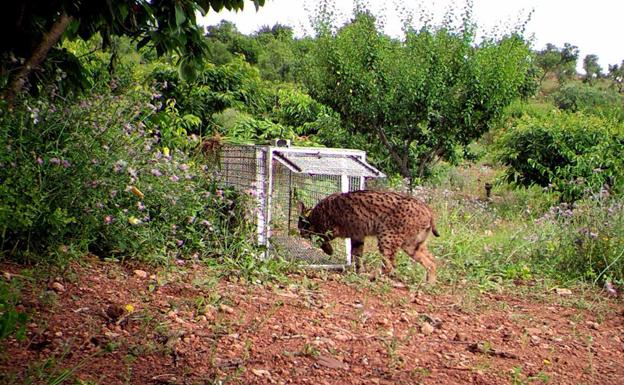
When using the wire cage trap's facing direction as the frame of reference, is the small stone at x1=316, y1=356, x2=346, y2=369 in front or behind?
in front

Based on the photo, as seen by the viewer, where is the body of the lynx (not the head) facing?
to the viewer's left

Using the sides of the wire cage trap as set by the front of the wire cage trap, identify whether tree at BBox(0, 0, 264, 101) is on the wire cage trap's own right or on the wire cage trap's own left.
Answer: on the wire cage trap's own right

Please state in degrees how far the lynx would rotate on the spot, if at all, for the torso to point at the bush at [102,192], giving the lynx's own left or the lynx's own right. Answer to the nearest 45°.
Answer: approximately 45° to the lynx's own left

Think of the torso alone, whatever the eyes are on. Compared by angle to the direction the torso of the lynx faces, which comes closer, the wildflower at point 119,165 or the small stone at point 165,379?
the wildflower

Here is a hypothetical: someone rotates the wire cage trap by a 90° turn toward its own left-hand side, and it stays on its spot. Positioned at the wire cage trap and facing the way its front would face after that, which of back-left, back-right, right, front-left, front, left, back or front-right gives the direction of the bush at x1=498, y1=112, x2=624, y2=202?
front

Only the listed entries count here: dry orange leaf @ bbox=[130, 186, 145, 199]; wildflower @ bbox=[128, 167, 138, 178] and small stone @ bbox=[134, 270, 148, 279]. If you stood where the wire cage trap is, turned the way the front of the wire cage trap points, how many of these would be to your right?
3

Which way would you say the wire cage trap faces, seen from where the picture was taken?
facing the viewer and to the right of the viewer

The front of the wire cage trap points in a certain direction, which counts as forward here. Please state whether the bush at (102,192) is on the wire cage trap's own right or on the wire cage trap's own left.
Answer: on the wire cage trap's own right

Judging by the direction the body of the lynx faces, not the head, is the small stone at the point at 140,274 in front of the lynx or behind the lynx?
in front

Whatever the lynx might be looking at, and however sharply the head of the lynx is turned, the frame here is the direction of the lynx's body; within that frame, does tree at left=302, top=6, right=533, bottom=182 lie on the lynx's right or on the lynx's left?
on the lynx's right
